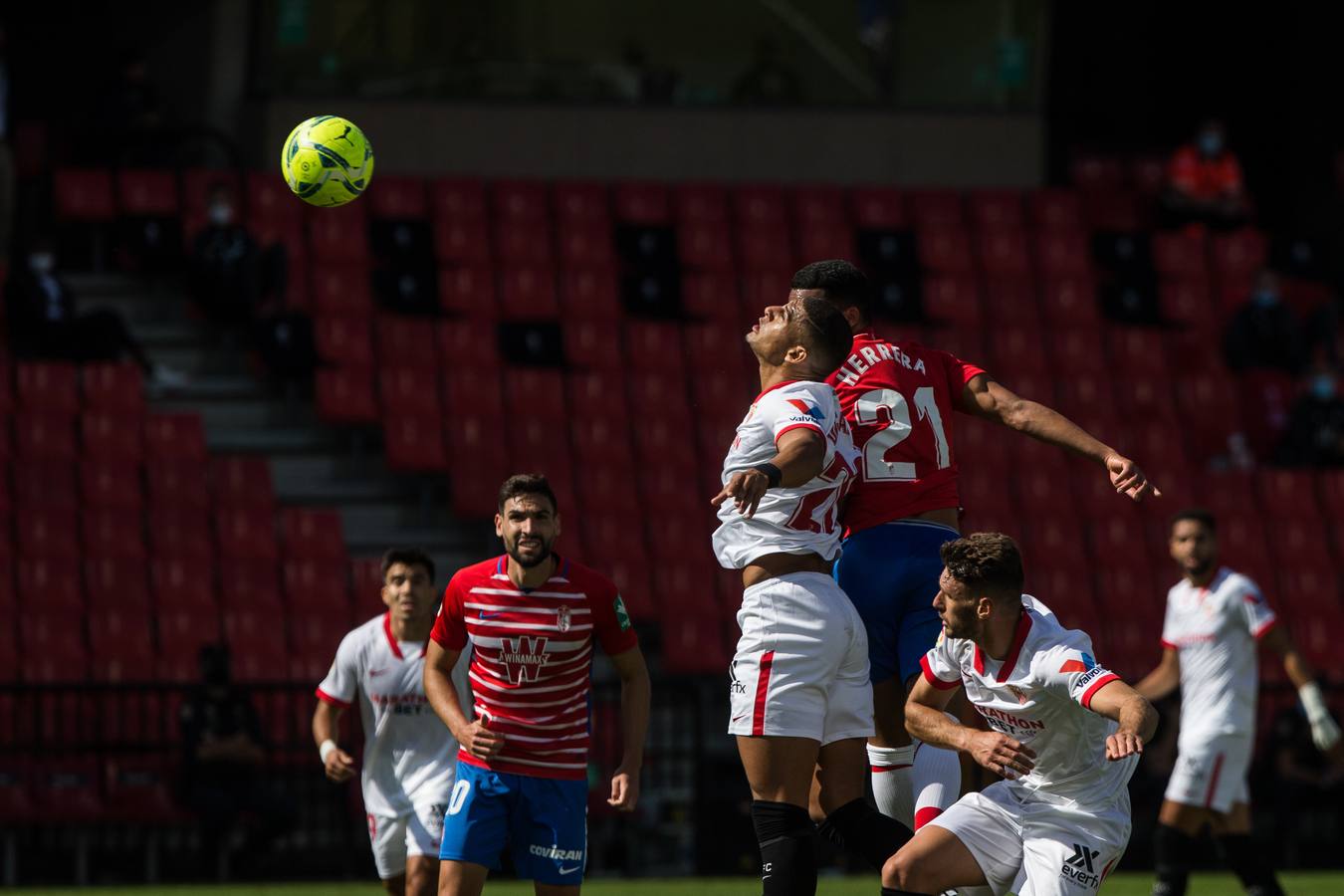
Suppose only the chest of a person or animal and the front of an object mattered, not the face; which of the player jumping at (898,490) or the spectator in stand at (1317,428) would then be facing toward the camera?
the spectator in stand

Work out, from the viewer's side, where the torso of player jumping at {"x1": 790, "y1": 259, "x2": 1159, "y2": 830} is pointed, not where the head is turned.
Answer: away from the camera

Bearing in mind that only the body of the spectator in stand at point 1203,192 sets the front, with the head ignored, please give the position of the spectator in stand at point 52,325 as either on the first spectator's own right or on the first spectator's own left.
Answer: on the first spectator's own right

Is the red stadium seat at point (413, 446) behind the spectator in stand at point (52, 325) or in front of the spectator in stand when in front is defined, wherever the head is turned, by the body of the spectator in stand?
in front

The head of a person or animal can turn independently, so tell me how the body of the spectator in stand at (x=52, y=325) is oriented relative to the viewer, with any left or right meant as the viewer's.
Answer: facing the viewer and to the right of the viewer

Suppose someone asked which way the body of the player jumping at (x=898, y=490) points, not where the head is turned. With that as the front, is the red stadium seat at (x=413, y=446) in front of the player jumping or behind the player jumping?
in front

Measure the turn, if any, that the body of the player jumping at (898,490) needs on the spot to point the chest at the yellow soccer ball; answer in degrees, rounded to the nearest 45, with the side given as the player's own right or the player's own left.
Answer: approximately 45° to the player's own left

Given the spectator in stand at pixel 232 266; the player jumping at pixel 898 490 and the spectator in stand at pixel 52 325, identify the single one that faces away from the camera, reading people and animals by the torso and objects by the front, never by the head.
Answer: the player jumping

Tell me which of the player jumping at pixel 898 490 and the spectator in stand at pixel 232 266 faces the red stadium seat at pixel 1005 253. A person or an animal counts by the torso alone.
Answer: the player jumping

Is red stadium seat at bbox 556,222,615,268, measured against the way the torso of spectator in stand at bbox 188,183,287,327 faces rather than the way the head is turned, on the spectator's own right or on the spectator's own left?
on the spectator's own left

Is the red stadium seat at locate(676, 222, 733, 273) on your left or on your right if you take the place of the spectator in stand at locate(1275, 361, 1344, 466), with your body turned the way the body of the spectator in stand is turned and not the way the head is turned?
on your right

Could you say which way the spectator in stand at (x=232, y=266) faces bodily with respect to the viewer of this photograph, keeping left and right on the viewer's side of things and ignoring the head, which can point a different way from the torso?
facing the viewer

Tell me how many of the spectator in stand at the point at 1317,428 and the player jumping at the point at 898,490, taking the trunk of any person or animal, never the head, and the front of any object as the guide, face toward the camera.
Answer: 1
